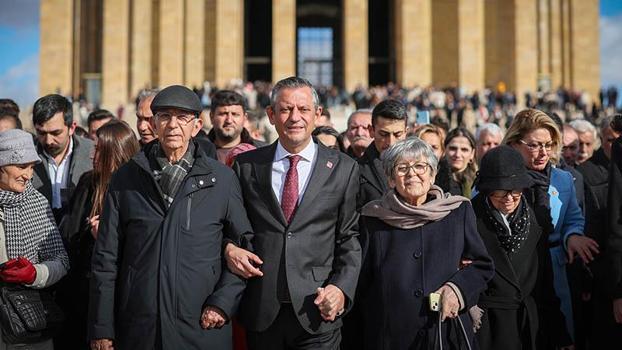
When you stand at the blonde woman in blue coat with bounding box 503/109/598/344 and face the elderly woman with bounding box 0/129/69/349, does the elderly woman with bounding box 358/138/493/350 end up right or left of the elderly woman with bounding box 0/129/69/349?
left

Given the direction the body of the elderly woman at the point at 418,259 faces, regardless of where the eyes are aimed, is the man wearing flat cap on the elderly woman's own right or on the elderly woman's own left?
on the elderly woman's own right

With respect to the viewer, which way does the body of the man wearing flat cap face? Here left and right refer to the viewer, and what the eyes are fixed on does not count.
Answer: facing the viewer

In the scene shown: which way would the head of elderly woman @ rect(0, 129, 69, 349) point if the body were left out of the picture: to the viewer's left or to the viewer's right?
to the viewer's right

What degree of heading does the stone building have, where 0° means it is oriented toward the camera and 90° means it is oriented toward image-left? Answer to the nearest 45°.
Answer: approximately 0°

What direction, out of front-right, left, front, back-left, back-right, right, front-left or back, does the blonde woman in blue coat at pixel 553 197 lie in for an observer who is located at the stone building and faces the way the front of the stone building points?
front

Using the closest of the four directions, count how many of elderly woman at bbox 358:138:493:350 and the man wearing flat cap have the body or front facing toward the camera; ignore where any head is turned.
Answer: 2

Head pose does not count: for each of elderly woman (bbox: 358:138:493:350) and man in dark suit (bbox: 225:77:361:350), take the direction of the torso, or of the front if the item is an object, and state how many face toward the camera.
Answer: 2

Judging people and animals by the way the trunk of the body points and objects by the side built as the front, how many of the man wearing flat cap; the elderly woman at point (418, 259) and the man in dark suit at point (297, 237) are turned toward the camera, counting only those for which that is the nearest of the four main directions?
3
